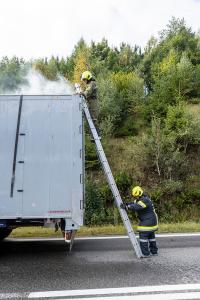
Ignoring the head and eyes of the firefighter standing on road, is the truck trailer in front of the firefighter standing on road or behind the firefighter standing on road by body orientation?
in front

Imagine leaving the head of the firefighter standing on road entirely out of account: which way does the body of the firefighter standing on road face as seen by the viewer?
to the viewer's left

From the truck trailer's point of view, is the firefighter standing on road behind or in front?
behind
